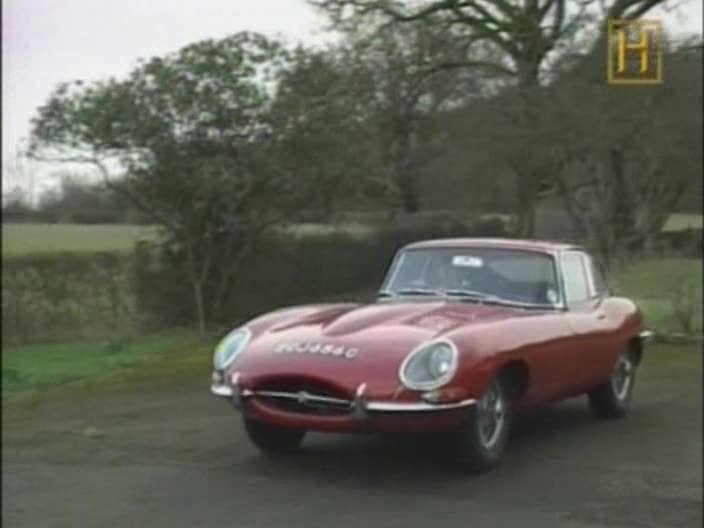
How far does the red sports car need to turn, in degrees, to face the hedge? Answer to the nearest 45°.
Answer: approximately 135° to its right

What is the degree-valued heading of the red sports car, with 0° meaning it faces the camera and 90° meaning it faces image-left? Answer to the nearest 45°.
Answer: approximately 45°

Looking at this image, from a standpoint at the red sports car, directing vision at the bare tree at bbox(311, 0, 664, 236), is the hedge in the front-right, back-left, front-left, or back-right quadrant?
front-left
